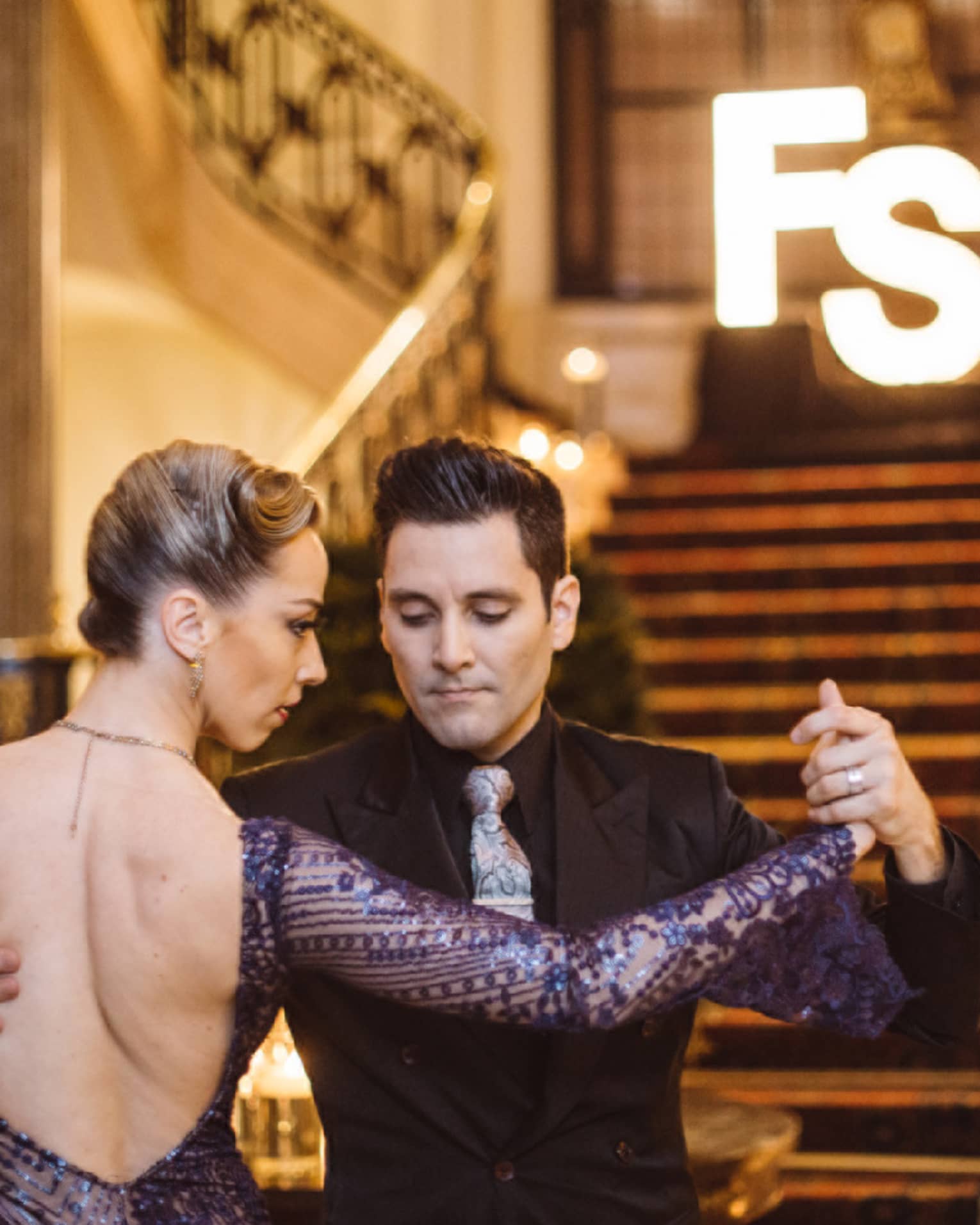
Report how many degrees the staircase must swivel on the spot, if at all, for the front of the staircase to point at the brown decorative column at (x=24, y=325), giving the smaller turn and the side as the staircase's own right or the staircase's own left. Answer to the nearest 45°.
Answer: approximately 45° to the staircase's own right

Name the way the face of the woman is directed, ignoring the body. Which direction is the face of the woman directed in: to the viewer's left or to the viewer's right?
to the viewer's right

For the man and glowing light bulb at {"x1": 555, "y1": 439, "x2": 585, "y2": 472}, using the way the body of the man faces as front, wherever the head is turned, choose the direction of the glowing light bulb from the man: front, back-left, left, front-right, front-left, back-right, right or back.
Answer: back

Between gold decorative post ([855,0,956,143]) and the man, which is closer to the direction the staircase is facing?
the man

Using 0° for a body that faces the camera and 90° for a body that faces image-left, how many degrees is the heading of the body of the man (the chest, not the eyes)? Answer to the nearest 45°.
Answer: approximately 0°

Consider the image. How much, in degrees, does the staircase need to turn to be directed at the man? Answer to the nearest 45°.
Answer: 0° — it already faces them

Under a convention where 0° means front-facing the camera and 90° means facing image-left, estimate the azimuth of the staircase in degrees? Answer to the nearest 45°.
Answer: approximately 0°

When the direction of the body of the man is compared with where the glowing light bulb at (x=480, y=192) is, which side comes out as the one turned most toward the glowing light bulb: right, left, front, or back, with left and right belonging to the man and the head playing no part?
back

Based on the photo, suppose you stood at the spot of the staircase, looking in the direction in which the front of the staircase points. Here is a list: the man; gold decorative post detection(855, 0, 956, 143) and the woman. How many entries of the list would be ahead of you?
2

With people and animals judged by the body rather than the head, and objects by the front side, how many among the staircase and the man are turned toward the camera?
2

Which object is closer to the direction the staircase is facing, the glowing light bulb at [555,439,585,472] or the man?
the man
